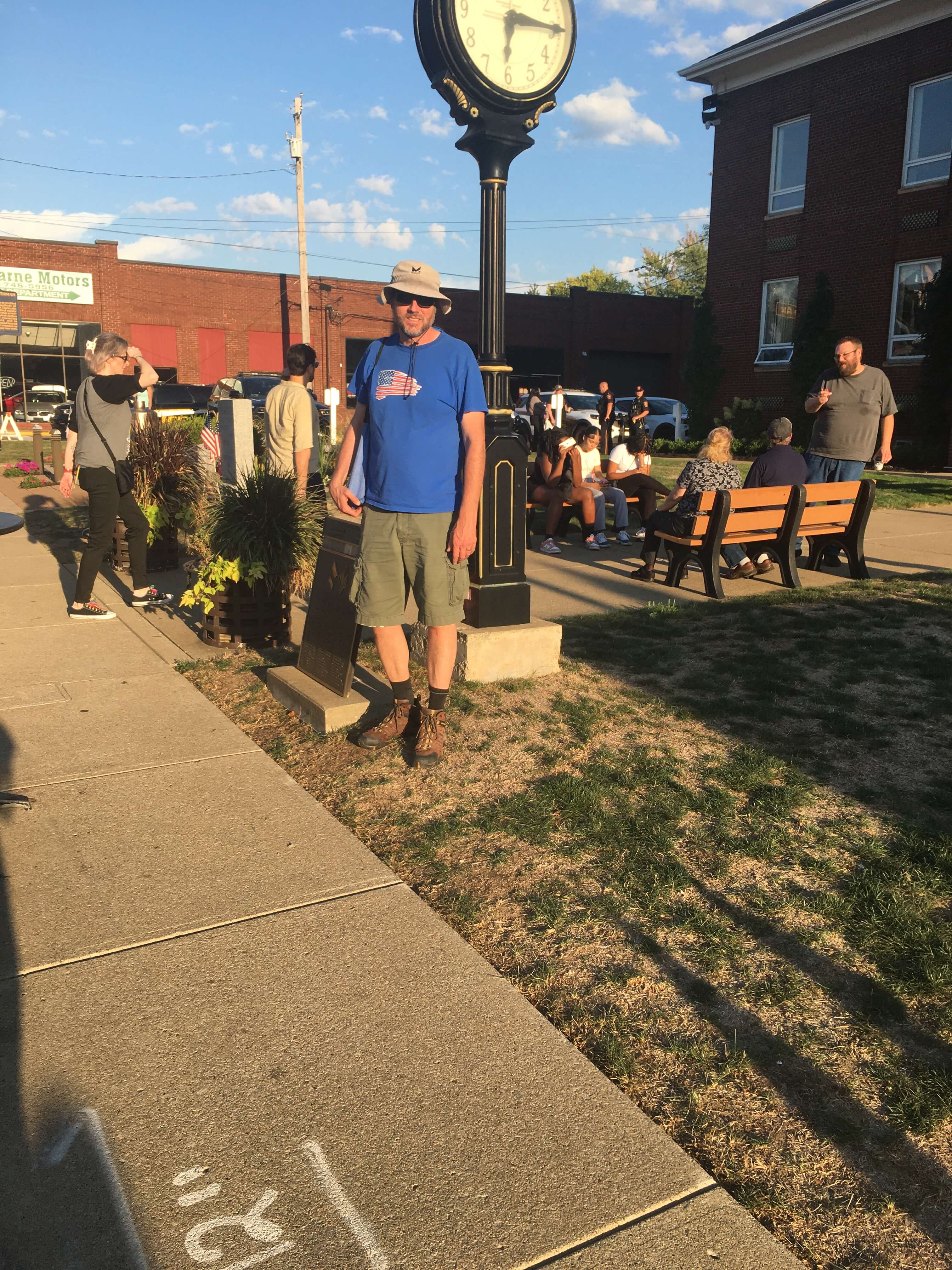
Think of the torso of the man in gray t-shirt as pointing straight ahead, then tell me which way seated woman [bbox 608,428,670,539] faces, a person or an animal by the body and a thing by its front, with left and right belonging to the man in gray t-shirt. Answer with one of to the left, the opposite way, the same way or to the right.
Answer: to the left

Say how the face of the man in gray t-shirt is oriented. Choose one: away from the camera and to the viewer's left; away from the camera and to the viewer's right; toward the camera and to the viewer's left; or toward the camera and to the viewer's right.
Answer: toward the camera and to the viewer's left

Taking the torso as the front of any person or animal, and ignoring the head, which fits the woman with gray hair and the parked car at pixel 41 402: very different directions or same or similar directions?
very different directions

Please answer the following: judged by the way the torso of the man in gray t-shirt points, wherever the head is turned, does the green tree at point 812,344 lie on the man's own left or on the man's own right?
on the man's own right

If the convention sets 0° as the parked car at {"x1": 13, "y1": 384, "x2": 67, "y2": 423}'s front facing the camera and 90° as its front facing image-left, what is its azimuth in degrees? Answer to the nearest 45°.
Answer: approximately 45°

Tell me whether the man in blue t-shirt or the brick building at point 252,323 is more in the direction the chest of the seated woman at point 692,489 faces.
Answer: the brick building

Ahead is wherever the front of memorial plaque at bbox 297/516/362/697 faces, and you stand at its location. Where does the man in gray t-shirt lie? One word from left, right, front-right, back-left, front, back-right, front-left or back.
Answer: back

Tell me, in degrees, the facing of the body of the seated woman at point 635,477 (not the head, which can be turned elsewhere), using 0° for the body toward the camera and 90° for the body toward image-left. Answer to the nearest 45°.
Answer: approximately 315°
